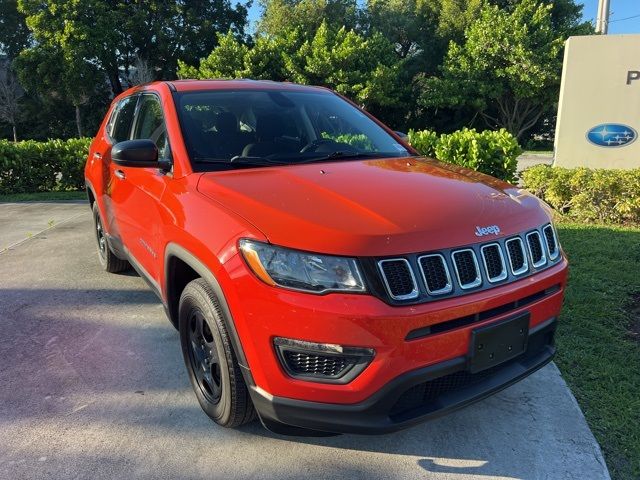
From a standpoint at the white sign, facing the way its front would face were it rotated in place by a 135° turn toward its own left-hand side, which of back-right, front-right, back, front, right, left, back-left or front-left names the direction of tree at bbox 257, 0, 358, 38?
left

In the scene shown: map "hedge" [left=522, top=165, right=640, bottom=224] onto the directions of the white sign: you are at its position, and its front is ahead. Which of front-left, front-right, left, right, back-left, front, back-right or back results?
front

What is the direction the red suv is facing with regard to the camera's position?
facing the viewer and to the right of the viewer

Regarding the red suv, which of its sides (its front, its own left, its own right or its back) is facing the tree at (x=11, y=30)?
back

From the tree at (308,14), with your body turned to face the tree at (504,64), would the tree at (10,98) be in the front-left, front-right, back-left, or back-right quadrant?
back-right

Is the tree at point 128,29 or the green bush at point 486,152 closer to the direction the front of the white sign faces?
the green bush

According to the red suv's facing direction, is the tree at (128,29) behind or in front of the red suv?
behind

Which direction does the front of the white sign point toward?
toward the camera

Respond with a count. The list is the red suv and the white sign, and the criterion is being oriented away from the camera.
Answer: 0

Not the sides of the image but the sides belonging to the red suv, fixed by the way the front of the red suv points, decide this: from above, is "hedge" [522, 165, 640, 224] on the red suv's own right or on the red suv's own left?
on the red suv's own left

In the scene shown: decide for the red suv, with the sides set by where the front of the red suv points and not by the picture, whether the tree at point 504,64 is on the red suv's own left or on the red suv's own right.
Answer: on the red suv's own left

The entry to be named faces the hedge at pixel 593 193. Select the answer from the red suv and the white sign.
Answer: the white sign

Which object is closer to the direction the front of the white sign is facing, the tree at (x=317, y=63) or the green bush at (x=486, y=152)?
the green bush

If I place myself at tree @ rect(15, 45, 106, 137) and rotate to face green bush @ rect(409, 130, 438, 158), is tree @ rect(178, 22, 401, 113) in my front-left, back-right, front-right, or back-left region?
front-left

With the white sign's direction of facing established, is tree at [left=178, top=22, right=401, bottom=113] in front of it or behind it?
behind
